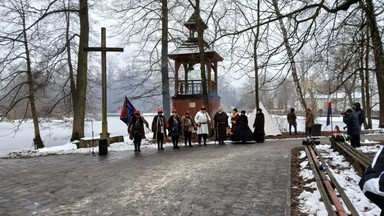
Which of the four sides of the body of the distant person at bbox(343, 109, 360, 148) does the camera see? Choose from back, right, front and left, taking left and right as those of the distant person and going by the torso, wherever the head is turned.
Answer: left

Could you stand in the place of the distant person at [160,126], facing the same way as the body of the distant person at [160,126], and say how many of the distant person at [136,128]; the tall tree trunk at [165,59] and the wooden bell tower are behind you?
2

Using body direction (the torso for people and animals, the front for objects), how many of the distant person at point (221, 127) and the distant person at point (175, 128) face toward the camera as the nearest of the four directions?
2

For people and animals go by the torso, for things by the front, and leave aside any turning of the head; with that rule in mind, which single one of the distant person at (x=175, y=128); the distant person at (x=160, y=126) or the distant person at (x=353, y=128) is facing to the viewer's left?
the distant person at (x=353, y=128)

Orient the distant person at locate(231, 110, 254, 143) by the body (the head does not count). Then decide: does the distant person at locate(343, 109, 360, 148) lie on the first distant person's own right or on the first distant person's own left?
on the first distant person's own left

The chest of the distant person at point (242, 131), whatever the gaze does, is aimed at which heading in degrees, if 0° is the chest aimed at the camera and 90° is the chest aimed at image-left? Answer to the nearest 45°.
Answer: approximately 0°

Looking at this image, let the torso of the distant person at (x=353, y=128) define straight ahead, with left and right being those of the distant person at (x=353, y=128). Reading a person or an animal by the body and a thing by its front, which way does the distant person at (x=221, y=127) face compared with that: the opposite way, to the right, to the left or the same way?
to the left

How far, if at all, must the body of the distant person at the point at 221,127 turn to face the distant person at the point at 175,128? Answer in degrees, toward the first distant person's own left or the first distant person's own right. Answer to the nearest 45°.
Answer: approximately 45° to the first distant person's own right
